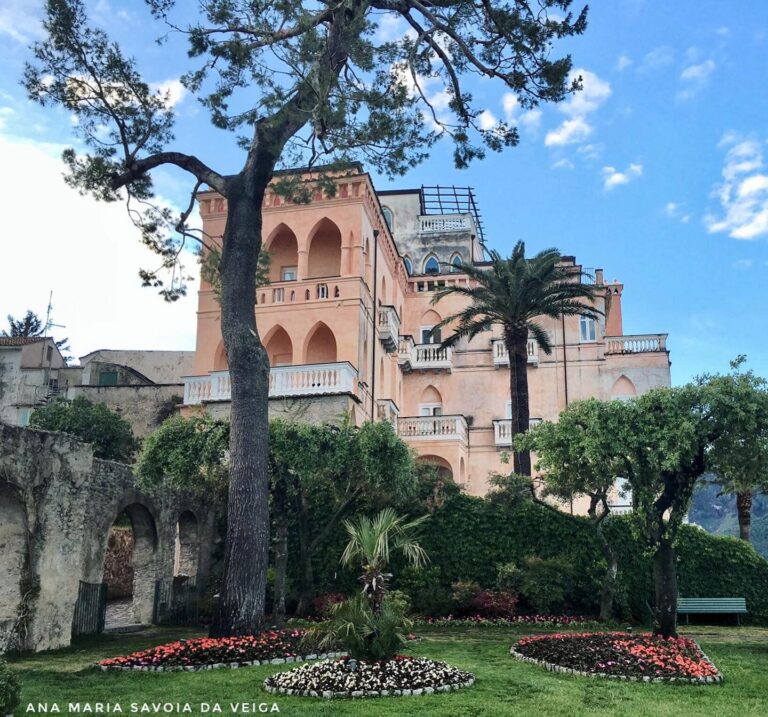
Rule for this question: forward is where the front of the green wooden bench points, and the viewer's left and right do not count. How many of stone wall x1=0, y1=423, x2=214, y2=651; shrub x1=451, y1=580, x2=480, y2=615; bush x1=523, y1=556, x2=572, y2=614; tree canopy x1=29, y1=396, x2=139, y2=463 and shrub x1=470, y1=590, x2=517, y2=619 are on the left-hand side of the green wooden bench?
0

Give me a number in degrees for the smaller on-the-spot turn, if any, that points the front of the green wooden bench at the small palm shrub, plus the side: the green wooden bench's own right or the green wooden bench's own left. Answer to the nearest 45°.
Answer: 0° — it already faces it

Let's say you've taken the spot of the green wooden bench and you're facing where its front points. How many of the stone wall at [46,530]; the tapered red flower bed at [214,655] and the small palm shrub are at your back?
0

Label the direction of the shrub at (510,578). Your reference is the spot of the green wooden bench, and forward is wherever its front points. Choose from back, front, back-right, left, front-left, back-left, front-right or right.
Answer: front-right

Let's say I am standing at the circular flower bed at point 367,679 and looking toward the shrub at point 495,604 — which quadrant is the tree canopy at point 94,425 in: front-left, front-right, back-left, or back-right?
front-left

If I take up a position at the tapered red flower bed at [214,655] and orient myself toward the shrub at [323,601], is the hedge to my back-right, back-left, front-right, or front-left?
front-right

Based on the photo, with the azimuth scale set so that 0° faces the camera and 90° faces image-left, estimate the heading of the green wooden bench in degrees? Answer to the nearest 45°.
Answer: approximately 0°

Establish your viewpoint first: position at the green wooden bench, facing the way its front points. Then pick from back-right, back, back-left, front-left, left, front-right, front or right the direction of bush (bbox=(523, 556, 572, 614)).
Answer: front-right

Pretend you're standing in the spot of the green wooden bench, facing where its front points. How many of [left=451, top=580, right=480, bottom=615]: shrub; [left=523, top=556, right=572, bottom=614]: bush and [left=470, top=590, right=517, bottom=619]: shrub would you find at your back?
0

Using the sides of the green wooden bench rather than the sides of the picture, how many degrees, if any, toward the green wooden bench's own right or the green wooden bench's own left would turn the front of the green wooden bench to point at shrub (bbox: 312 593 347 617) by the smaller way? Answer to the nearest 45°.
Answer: approximately 45° to the green wooden bench's own right

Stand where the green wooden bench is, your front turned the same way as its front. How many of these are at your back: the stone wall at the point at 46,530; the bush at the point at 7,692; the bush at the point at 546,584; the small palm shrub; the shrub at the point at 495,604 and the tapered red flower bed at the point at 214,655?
0

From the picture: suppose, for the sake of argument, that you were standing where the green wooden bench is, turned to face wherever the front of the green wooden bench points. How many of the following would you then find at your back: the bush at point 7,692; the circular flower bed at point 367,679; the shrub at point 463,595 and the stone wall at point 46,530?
0

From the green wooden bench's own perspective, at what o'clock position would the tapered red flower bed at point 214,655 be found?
The tapered red flower bed is roughly at 1 o'clock from the green wooden bench.

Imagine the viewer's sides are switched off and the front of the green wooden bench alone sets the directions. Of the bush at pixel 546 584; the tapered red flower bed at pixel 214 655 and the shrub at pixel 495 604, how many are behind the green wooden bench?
0

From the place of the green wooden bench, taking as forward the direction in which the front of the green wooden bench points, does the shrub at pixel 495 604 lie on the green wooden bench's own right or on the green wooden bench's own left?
on the green wooden bench's own right

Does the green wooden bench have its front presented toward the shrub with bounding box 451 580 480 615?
no
